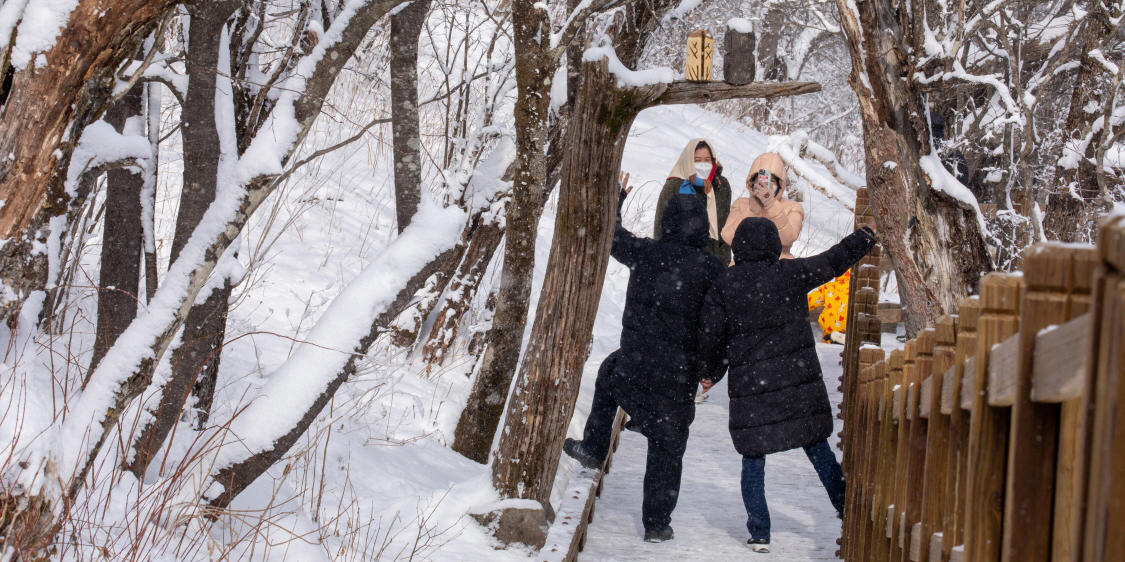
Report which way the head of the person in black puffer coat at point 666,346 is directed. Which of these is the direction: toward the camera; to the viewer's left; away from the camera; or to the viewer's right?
away from the camera

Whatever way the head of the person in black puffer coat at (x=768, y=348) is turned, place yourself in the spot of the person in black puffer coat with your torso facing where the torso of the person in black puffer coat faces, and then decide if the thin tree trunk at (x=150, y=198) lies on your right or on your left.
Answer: on your left

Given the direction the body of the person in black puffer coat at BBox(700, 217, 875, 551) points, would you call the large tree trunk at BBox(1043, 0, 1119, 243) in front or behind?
in front

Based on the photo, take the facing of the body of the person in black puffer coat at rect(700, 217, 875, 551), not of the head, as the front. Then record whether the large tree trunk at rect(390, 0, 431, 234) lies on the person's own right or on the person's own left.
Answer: on the person's own left

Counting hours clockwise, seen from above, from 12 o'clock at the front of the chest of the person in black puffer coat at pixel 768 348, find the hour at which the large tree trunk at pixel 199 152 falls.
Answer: The large tree trunk is roughly at 10 o'clock from the person in black puffer coat.

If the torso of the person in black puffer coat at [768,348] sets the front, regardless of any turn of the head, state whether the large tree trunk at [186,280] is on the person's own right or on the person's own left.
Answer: on the person's own left

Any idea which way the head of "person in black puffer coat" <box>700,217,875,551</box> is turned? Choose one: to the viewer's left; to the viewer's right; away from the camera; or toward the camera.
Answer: away from the camera

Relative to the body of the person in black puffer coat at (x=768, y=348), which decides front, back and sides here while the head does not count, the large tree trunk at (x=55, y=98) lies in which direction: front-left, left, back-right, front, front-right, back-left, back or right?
back-left

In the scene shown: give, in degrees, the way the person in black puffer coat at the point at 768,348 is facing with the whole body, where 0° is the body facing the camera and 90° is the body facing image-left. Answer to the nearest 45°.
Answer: approximately 180°

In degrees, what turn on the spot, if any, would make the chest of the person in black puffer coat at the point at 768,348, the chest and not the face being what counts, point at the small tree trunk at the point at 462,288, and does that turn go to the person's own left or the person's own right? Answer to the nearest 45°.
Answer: approximately 45° to the person's own left
